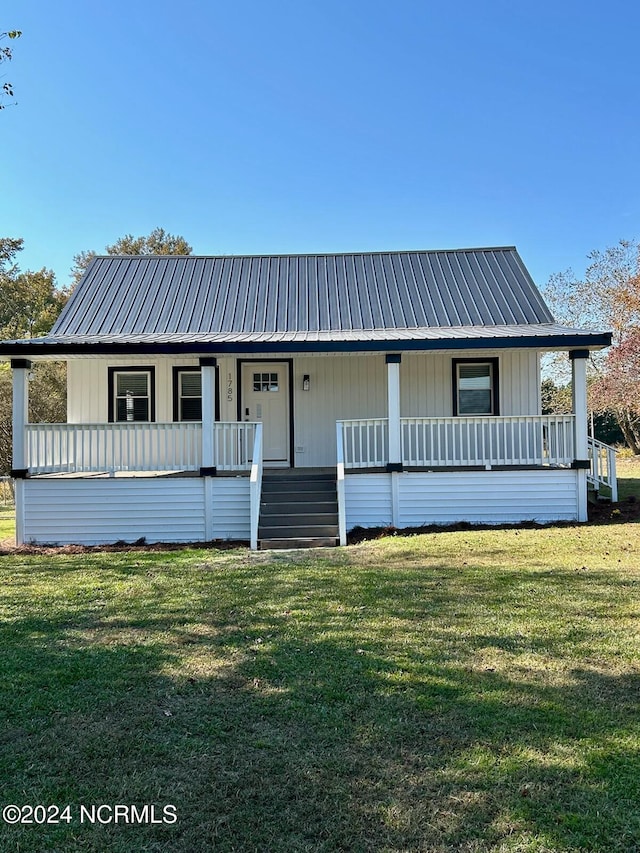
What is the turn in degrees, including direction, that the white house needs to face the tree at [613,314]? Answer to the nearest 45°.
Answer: approximately 135° to its left

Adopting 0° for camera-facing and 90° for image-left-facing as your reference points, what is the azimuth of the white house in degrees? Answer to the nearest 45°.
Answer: approximately 0°

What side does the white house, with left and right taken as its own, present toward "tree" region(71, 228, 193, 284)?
back

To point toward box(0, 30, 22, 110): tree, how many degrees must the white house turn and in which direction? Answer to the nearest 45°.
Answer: approximately 45° to its right

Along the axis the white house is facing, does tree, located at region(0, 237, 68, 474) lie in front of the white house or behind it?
behind
